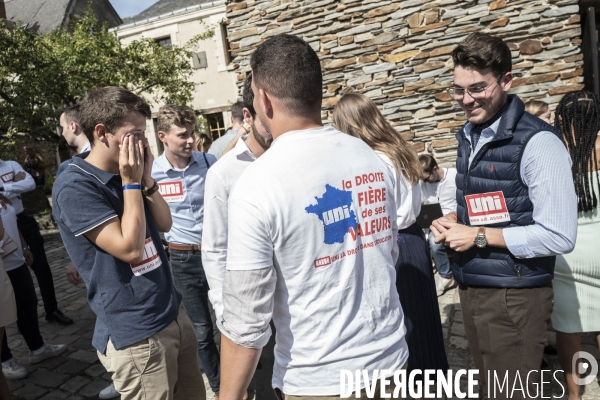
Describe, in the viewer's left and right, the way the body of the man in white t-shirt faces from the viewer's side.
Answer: facing away from the viewer and to the left of the viewer

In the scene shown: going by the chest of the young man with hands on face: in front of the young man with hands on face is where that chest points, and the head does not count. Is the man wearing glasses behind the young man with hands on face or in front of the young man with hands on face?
in front

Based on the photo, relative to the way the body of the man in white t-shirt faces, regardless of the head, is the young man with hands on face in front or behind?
in front

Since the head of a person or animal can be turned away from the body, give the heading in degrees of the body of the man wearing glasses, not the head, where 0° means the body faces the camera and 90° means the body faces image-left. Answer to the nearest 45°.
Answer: approximately 45°

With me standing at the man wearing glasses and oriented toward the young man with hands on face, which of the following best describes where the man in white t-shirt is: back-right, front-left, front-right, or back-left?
front-left

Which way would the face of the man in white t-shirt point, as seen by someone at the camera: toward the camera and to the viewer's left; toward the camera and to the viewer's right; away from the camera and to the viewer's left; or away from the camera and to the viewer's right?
away from the camera and to the viewer's left

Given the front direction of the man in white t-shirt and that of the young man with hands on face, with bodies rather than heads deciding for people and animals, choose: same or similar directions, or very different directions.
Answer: very different directions

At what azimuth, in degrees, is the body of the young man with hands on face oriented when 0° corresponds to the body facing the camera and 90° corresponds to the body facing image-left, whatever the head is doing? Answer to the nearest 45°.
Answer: approximately 315°

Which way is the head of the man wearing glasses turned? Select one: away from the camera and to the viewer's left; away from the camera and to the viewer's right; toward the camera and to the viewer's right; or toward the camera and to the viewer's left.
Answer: toward the camera and to the viewer's left

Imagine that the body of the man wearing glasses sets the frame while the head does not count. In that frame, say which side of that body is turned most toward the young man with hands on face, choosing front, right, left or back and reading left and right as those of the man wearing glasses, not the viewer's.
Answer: front

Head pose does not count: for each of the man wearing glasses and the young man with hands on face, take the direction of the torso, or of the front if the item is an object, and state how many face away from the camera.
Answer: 0

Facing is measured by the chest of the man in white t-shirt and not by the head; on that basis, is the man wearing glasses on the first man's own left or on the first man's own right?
on the first man's own right

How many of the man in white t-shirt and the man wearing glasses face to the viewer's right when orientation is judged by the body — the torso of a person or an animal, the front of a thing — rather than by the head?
0
